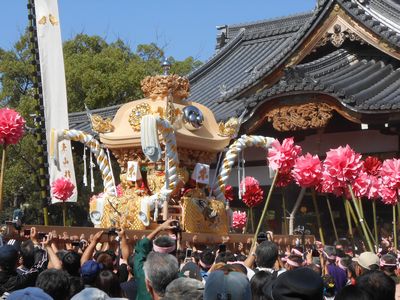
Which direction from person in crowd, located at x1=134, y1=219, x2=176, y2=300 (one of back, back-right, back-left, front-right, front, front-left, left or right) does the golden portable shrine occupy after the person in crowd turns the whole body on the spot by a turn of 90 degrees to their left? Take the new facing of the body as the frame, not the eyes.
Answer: right

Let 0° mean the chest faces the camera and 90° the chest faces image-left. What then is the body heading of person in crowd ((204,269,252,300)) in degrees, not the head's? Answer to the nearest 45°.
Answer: approximately 180°

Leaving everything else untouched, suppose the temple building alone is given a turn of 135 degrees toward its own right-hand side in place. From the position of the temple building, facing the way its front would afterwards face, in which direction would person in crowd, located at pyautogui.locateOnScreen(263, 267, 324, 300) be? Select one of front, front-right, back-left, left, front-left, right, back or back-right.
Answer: back

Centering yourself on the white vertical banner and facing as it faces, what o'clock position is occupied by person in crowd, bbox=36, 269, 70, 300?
The person in crowd is roughly at 12 o'clock from the white vertical banner.

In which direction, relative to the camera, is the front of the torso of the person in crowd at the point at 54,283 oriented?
away from the camera

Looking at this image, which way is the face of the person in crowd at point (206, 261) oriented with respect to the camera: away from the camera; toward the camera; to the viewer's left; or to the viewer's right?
away from the camera

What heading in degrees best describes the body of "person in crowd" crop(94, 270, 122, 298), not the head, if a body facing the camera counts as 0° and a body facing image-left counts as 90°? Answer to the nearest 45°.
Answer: approximately 180°

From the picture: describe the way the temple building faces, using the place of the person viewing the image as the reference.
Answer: facing the viewer and to the left of the viewer

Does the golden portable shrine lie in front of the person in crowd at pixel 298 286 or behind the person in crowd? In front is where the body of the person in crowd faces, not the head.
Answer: in front

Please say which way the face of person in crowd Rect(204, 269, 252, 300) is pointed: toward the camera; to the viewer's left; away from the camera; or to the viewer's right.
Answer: away from the camera

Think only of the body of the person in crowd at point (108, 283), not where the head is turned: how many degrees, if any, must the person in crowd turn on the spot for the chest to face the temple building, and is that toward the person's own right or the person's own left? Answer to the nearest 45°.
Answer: approximately 45° to the person's own right

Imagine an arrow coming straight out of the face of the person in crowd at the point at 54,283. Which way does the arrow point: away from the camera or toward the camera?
away from the camera

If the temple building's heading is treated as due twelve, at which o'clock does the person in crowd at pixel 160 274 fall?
The person in crowd is roughly at 11 o'clock from the temple building.

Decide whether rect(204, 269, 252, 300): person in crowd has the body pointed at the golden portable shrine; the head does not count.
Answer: yes
